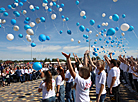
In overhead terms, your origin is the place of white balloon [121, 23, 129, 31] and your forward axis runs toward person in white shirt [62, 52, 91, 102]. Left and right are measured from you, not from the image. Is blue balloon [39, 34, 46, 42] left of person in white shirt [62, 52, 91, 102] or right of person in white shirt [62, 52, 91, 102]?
right

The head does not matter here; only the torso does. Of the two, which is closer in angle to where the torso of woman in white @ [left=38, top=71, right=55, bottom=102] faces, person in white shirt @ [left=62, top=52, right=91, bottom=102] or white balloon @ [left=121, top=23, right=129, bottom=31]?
the white balloon

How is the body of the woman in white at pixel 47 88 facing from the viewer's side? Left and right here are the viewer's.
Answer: facing away from the viewer and to the left of the viewer

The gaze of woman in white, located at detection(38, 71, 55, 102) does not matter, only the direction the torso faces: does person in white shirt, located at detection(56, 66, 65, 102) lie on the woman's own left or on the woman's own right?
on the woman's own right

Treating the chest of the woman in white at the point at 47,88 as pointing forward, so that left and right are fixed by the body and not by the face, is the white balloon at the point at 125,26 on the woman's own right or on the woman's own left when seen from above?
on the woman's own right

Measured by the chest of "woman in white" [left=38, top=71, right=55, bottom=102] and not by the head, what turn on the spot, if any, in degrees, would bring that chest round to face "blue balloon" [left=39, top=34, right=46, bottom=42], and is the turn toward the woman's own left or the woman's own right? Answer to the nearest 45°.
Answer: approximately 45° to the woman's own right

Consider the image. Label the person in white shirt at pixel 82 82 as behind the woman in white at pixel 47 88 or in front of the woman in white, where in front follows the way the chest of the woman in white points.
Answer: behind

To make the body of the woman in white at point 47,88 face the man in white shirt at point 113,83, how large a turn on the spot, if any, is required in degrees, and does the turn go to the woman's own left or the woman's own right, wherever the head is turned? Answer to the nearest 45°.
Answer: approximately 135° to the woman's own right

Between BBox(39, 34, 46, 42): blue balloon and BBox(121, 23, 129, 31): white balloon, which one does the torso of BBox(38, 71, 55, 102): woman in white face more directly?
the blue balloon
